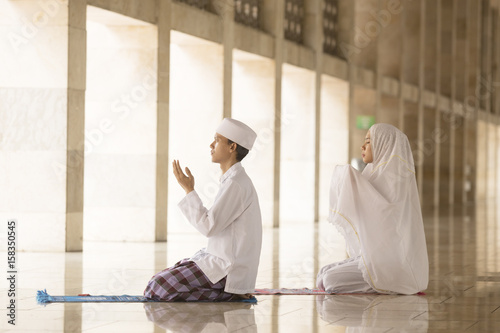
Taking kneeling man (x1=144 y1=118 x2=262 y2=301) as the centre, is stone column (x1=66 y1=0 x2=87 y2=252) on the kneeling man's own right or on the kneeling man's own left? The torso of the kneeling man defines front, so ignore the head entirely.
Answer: on the kneeling man's own right

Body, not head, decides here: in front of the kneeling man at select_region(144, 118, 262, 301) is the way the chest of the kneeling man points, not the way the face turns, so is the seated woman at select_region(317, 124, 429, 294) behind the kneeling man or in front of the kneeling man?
behind

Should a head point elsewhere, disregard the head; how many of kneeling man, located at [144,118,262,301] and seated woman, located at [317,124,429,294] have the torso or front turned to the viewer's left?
2

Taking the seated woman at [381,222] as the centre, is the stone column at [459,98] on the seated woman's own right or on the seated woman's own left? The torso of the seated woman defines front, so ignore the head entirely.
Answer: on the seated woman's own right

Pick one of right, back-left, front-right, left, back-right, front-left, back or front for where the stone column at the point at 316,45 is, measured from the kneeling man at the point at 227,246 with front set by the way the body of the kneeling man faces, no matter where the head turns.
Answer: right

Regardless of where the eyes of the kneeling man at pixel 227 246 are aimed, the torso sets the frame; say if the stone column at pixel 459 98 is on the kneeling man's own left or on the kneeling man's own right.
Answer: on the kneeling man's own right

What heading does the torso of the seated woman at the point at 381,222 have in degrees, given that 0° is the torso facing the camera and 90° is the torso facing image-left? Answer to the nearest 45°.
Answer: approximately 90°

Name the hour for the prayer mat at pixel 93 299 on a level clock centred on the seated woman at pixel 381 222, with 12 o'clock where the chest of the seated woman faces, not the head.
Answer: The prayer mat is roughly at 11 o'clock from the seated woman.

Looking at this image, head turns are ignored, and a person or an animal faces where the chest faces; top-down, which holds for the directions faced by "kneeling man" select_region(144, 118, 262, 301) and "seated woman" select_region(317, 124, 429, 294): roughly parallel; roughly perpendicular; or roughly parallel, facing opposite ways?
roughly parallel

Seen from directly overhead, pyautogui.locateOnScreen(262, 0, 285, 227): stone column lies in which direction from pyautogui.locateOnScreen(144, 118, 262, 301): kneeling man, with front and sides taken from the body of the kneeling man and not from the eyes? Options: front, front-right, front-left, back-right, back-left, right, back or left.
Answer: right

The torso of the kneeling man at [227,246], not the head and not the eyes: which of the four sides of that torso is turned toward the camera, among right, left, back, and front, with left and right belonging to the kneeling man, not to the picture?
left

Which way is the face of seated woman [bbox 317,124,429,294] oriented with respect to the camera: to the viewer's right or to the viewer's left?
to the viewer's left

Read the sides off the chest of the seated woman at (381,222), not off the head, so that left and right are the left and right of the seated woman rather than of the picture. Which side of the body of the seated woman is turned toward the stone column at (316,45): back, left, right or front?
right

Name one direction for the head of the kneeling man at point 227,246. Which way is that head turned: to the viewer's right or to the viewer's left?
to the viewer's left
